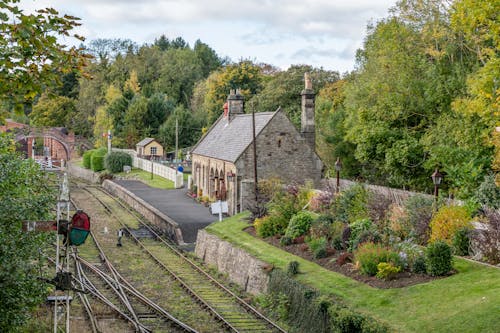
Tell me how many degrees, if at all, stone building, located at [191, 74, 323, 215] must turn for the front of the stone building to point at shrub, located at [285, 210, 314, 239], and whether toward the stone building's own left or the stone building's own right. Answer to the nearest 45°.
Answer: approximately 45° to the stone building's own left

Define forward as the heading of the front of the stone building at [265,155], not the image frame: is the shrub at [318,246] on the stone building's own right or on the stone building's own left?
on the stone building's own left

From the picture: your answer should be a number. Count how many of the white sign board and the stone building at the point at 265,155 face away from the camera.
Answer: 0

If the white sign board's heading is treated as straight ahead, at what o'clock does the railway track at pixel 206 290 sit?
The railway track is roughly at 12 o'clock from the white sign board.

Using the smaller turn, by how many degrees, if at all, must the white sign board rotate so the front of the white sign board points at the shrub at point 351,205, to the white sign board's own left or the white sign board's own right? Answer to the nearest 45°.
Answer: approximately 45° to the white sign board's own left

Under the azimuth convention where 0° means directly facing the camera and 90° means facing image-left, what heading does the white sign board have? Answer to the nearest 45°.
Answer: approximately 0°

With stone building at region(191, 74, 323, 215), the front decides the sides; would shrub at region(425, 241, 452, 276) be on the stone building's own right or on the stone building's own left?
on the stone building's own left

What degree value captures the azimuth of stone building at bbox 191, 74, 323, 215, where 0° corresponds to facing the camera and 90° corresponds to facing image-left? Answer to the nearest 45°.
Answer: approximately 45°
